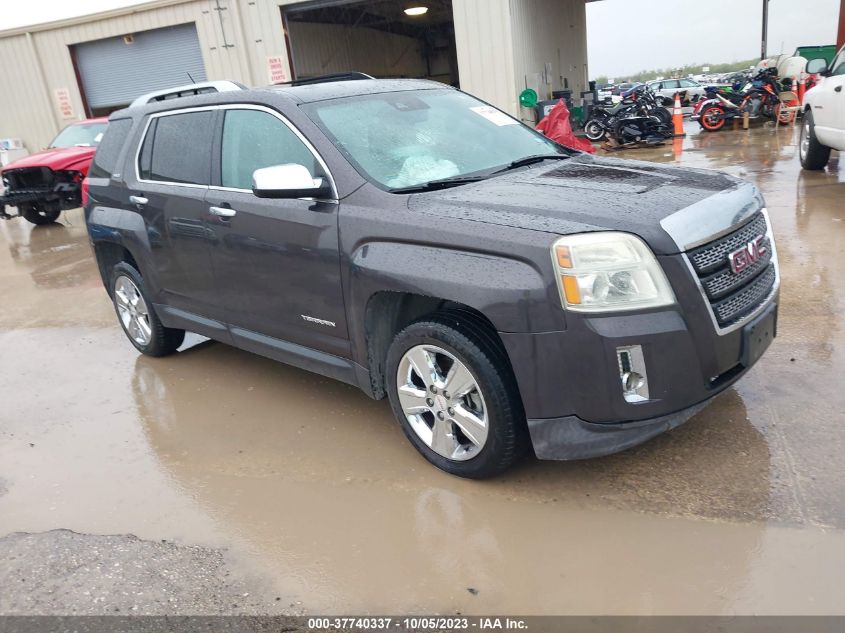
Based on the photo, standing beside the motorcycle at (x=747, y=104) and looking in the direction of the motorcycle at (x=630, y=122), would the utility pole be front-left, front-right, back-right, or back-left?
back-right

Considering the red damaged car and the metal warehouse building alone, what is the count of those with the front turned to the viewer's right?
0

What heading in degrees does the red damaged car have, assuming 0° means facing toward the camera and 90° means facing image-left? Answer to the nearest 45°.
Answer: approximately 45°

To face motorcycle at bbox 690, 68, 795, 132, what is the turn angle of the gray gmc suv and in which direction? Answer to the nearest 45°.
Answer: approximately 90° to its left

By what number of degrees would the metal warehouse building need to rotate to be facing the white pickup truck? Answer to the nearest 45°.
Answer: approximately 90° to its left

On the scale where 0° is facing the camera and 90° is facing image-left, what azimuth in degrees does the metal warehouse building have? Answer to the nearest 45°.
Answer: approximately 45°

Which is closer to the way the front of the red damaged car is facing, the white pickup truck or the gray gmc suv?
the gray gmc suv

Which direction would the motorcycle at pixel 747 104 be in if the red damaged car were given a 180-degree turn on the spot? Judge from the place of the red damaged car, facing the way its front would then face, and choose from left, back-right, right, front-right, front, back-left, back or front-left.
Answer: front-right

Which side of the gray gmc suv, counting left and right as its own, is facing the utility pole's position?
left

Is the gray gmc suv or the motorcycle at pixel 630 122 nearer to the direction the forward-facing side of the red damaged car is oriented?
the gray gmc suv

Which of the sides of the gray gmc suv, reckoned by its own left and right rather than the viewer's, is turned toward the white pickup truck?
left

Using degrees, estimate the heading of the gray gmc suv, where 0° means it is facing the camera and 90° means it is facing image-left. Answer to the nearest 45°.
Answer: approximately 315°

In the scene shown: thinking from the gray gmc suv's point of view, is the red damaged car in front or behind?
behind

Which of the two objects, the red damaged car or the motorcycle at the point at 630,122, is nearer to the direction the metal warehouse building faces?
the red damaged car

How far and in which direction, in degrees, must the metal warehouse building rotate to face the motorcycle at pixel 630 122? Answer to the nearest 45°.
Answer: approximately 90° to its left
